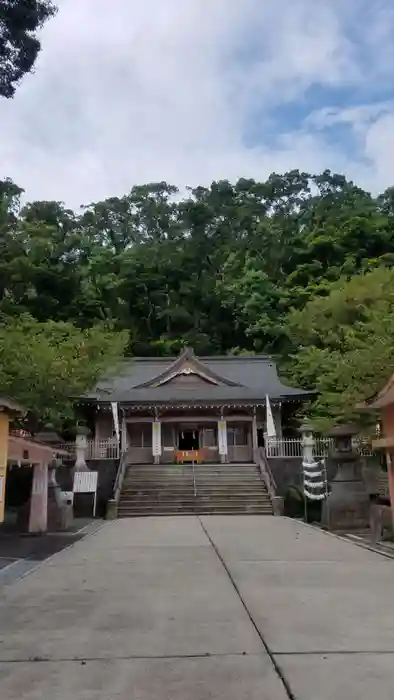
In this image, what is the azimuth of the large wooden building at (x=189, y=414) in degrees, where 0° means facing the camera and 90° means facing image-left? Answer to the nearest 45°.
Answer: approximately 0°

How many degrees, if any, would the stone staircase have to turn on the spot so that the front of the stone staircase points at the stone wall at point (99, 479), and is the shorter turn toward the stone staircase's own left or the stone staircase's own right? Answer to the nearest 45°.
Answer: approximately 90° to the stone staircase's own right

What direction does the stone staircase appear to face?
toward the camera

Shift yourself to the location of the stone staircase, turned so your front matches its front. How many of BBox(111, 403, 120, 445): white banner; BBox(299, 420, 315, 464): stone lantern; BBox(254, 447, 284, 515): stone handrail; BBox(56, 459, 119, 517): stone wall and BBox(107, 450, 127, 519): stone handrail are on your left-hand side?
2

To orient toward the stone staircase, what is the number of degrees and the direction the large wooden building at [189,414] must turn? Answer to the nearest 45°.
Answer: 0° — it already faces it

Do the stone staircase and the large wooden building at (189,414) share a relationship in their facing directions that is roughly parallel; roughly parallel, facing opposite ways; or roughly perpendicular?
roughly parallel

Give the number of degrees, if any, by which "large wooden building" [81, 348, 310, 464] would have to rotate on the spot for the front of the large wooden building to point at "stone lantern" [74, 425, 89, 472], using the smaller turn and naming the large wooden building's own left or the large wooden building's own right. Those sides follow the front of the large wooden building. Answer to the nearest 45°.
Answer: approximately 45° to the large wooden building's own right

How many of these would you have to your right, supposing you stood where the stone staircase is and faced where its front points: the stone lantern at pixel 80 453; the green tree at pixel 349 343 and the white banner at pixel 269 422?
1

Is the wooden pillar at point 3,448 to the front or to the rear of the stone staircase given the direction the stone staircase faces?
to the front

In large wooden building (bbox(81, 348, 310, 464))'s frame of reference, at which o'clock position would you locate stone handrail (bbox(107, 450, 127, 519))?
The stone handrail is roughly at 1 o'clock from the large wooden building.

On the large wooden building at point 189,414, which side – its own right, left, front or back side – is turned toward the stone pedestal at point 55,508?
front

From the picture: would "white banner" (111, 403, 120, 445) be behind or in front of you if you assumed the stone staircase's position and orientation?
behind

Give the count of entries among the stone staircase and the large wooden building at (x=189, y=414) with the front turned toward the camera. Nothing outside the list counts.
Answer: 2

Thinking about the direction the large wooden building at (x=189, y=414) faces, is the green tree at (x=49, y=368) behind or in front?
in front

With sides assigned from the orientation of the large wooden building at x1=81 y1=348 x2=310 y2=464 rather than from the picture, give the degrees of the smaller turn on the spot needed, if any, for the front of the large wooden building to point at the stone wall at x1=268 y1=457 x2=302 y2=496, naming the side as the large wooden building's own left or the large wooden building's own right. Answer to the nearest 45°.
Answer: approximately 45° to the large wooden building's own left

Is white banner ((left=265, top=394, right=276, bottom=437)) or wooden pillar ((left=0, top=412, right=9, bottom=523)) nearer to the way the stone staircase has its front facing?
the wooden pillar
